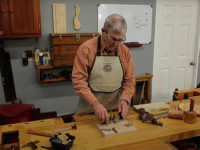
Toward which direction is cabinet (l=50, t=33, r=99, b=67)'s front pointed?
toward the camera

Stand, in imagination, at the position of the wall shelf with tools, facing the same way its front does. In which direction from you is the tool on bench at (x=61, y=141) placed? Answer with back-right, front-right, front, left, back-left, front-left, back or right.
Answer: front

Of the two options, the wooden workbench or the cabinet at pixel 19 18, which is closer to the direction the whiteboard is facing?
the wooden workbench

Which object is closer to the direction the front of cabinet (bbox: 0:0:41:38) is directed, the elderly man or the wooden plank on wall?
the elderly man

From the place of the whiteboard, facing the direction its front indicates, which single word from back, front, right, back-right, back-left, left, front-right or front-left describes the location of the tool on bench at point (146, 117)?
front

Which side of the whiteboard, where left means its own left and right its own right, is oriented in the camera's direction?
front

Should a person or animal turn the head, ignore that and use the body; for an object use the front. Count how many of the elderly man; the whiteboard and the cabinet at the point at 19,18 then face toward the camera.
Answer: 3

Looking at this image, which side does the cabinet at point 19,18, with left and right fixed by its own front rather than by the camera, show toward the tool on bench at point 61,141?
front

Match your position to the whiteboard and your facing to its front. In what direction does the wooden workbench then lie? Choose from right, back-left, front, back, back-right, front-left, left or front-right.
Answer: front

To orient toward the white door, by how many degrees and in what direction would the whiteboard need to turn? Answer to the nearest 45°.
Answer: approximately 135° to its left

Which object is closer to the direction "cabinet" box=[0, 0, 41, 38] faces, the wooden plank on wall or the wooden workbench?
the wooden workbench

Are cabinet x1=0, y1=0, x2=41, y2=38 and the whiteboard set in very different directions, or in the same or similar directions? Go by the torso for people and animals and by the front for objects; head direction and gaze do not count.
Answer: same or similar directions

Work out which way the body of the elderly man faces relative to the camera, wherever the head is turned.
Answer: toward the camera
